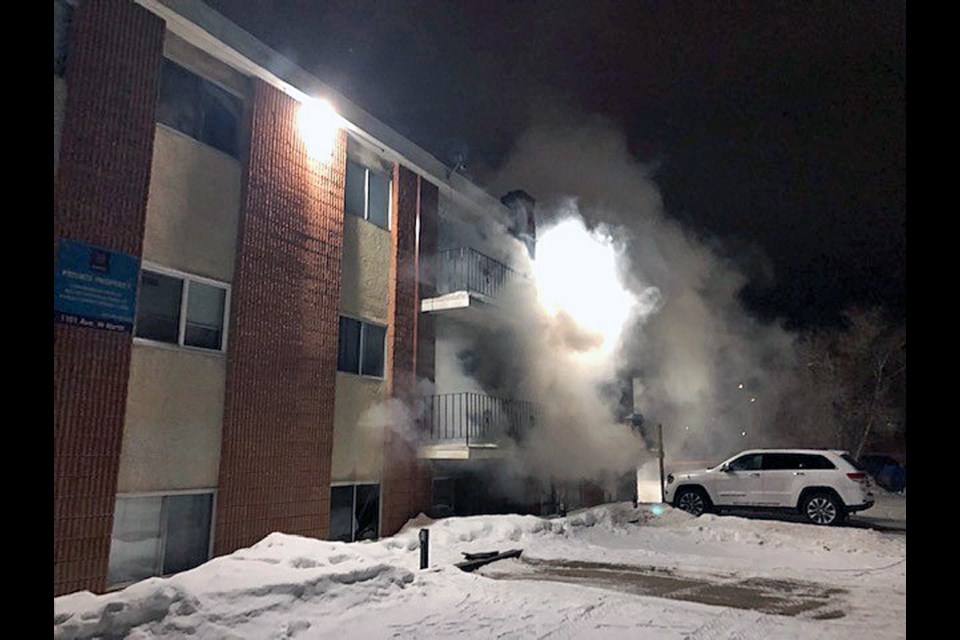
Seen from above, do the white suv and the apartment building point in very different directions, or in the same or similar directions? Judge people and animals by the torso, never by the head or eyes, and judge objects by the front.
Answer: very different directions

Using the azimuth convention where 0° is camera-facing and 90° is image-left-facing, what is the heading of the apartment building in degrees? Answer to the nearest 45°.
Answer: approximately 315°

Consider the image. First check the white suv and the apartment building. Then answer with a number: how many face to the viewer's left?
1
